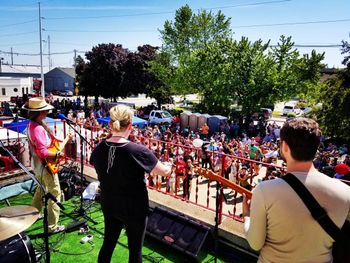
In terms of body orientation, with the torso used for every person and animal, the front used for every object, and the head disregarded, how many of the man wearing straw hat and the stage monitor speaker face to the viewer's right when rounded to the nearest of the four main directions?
1

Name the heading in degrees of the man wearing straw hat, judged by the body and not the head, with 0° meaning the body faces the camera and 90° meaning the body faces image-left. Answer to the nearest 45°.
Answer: approximately 270°

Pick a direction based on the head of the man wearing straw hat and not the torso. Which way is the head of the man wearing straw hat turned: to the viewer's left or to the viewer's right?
to the viewer's right

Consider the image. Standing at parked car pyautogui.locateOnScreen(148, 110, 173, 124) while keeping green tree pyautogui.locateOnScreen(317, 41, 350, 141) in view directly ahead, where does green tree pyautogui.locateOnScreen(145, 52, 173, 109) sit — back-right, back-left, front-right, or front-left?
back-left

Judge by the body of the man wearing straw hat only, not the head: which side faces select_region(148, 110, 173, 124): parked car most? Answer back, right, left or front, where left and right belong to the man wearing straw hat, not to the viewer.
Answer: left

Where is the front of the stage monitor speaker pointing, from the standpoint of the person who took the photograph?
facing the viewer and to the left of the viewer

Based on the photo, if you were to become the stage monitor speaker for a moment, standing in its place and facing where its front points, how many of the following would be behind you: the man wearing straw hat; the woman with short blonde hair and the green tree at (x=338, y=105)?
1

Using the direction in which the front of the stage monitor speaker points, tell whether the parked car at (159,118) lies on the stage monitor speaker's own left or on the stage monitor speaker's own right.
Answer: on the stage monitor speaker's own right

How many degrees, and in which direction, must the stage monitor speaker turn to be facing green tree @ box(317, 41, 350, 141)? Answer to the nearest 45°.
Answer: approximately 180°

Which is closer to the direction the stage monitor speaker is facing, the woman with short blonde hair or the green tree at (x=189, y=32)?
the woman with short blonde hair

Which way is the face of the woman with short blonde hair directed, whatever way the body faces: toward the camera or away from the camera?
away from the camera

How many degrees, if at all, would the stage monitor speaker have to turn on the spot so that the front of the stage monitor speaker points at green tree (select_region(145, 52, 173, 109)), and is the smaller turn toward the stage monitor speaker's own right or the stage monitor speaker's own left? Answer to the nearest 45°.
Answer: approximately 135° to the stage monitor speaker's own right

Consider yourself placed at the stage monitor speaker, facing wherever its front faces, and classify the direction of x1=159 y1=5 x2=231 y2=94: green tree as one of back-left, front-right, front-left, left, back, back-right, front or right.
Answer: back-right
